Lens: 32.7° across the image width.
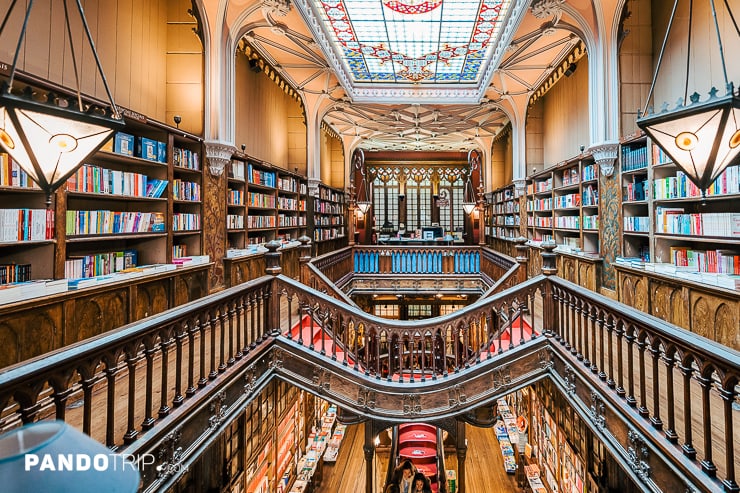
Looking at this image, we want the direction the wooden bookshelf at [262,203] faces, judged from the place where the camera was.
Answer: facing the viewer and to the right of the viewer

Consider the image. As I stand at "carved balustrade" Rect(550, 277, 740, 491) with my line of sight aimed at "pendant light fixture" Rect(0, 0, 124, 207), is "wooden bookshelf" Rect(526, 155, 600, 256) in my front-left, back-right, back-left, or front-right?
back-right

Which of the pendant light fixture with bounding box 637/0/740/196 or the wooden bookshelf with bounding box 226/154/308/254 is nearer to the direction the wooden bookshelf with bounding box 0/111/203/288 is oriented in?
the pendant light fixture

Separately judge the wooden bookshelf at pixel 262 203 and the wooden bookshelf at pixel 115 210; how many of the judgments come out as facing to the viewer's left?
0

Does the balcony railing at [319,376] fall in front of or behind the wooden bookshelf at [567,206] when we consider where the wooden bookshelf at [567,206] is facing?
in front

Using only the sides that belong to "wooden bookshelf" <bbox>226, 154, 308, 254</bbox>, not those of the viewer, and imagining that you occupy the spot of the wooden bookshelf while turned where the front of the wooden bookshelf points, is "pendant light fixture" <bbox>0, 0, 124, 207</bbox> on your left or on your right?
on your right

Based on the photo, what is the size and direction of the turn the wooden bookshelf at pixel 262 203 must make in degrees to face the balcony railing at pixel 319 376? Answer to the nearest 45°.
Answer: approximately 45° to its right

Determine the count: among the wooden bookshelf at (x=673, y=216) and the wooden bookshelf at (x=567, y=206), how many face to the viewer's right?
0

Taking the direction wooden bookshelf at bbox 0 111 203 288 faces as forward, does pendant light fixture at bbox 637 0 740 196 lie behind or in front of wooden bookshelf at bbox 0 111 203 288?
in front
